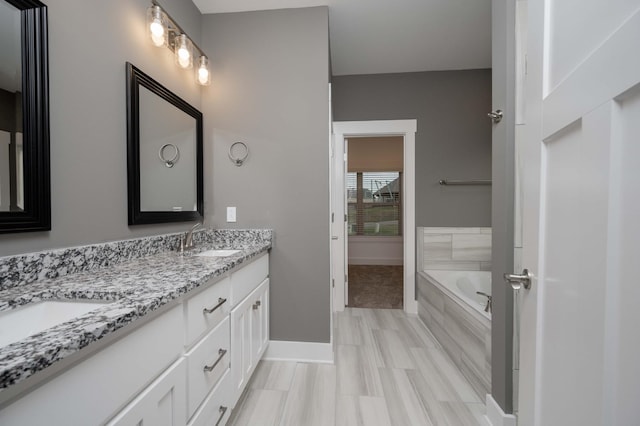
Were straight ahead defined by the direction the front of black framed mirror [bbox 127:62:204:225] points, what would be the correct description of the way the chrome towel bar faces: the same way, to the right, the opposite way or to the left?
to the right

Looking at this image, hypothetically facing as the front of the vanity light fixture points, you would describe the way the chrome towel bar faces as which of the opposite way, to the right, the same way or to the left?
to the right

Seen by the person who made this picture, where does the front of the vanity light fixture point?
facing the viewer and to the right of the viewer

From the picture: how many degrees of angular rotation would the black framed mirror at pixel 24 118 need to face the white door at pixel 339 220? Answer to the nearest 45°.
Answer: approximately 45° to its left

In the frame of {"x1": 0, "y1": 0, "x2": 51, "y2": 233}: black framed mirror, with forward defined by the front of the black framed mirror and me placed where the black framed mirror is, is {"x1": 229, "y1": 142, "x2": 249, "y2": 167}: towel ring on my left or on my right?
on my left

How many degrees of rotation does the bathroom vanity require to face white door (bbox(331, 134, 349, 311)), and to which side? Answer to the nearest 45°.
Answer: approximately 90° to its left

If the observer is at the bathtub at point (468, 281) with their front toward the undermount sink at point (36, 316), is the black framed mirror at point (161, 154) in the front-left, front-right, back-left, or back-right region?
front-right

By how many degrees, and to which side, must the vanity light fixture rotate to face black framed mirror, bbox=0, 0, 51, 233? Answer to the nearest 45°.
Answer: approximately 90° to its right

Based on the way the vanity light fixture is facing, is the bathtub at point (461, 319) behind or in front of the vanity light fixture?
in front

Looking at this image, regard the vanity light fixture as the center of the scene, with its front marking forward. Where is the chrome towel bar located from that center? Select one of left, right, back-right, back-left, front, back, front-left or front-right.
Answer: front-left

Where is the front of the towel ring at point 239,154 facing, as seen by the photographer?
facing the viewer

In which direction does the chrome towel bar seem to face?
toward the camera

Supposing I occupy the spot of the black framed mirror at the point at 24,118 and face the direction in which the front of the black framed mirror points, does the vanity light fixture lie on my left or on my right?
on my left
